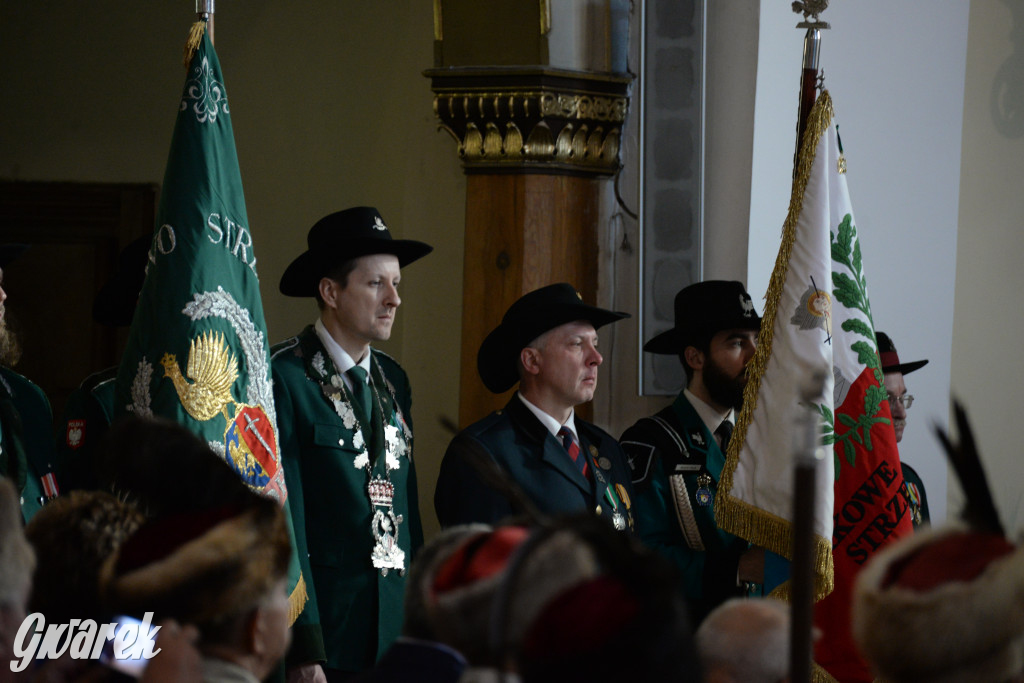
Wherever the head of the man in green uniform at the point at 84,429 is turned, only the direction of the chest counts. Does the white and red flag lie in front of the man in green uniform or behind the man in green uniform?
in front

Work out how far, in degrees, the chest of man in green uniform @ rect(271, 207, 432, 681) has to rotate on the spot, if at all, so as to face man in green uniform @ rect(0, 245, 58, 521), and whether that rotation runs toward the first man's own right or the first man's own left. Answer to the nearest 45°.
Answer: approximately 135° to the first man's own right

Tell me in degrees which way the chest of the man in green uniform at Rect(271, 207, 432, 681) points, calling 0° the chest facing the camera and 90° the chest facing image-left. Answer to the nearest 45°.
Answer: approximately 315°

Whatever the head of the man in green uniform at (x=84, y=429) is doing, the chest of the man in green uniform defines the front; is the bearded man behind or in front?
in front

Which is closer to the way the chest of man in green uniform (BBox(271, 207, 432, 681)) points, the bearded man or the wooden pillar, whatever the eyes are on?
the bearded man

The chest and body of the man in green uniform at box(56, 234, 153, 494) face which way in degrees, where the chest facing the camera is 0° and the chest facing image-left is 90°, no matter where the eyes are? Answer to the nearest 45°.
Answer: approximately 315°

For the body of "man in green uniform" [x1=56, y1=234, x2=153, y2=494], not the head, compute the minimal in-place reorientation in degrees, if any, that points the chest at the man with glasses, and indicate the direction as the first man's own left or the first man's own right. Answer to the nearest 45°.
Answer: approximately 45° to the first man's own left

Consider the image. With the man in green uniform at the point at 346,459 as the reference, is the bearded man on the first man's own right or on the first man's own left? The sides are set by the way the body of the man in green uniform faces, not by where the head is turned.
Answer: on the first man's own left

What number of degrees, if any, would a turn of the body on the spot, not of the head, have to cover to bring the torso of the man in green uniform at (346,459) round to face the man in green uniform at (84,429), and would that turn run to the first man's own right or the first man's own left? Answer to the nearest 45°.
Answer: approximately 135° to the first man's own right

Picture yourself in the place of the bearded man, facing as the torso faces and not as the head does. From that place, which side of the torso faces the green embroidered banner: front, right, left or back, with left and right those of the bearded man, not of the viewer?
right

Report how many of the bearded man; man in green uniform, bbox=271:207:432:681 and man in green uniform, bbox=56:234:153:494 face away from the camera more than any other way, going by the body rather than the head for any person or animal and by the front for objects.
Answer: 0

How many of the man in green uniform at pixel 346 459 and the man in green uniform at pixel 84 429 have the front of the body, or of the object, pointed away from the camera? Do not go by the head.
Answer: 0

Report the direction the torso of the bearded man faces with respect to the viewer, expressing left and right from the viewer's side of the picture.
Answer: facing the viewer and to the right of the viewer

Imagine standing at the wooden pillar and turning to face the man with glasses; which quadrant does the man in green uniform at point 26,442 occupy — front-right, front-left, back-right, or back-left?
back-right

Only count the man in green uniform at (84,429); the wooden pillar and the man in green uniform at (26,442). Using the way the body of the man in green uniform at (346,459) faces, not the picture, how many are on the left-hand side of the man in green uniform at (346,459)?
1
